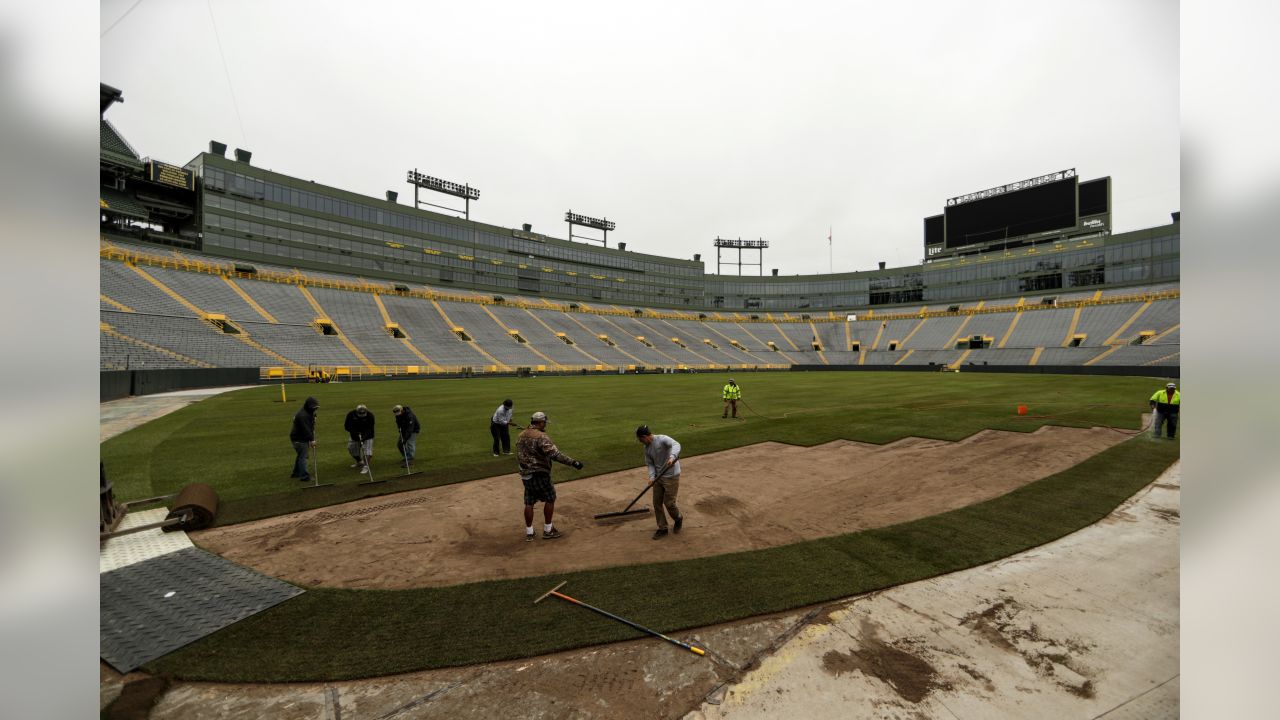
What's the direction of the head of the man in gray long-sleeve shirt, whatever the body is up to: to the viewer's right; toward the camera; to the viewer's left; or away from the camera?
to the viewer's left

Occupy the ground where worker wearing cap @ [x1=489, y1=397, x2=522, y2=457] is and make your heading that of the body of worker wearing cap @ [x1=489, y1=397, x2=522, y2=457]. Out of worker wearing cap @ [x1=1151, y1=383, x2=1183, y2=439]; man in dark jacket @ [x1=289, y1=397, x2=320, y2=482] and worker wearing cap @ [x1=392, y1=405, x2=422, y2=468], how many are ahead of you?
1

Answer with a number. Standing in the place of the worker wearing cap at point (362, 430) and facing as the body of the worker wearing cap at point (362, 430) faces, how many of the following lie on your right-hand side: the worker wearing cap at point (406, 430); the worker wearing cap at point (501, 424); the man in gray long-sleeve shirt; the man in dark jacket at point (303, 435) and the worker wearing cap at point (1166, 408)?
1

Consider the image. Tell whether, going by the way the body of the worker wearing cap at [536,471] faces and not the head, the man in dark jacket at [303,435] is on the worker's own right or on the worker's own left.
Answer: on the worker's own left

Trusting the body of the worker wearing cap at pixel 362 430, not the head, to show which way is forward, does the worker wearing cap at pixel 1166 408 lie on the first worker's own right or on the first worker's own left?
on the first worker's own left

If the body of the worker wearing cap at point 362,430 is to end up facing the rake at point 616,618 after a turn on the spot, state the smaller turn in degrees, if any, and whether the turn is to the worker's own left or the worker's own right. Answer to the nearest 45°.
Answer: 0° — they already face it

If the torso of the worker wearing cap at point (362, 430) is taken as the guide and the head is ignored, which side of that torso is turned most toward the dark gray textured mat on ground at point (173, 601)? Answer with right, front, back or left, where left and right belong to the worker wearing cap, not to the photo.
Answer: front

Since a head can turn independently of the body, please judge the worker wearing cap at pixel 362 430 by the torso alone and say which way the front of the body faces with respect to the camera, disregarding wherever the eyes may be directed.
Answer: toward the camera

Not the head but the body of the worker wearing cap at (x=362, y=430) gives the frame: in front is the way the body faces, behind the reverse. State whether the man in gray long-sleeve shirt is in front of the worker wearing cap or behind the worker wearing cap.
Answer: in front
